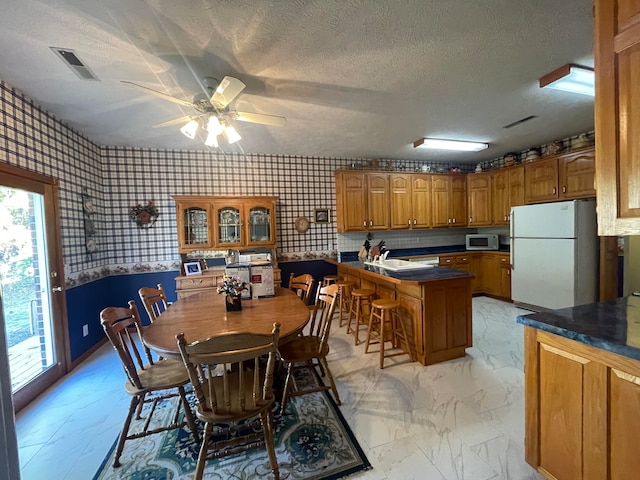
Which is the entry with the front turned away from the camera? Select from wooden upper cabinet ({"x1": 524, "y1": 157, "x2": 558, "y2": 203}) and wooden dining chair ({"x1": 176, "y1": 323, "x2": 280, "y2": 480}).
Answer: the wooden dining chair

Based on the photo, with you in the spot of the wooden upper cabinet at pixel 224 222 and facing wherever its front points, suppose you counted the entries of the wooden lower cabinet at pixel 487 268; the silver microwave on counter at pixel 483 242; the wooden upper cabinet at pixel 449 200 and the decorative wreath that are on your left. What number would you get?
3

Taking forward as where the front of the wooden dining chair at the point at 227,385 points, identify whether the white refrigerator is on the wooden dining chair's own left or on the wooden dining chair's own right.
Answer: on the wooden dining chair's own right

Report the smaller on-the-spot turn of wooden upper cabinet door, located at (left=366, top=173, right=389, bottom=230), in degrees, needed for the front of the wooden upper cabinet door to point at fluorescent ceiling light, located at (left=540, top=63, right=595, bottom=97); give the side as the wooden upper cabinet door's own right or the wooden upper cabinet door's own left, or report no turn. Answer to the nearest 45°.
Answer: approximately 45° to the wooden upper cabinet door's own left

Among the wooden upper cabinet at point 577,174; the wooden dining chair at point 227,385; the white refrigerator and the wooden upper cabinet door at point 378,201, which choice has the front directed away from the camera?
the wooden dining chair

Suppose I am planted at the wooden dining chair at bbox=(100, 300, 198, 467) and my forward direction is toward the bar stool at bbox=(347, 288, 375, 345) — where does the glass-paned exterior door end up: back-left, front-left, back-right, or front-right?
back-left
